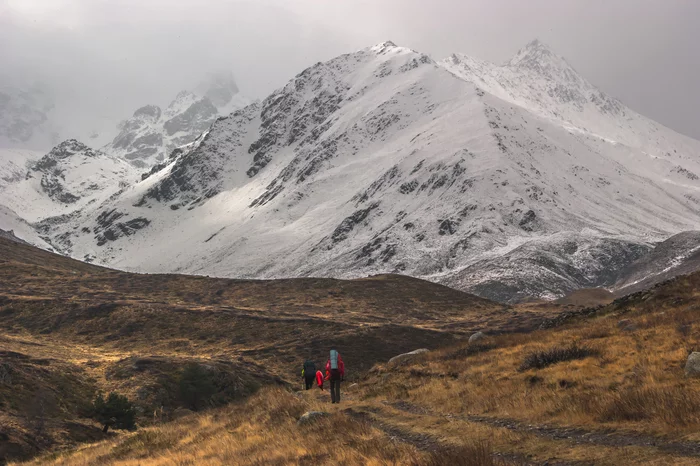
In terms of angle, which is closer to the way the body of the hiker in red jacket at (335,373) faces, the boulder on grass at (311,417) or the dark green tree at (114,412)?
the dark green tree

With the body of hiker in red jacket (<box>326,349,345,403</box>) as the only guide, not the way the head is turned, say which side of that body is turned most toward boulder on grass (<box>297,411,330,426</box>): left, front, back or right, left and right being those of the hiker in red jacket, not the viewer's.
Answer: back

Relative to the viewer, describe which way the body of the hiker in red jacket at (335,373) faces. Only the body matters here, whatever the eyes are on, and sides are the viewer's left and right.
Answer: facing away from the viewer

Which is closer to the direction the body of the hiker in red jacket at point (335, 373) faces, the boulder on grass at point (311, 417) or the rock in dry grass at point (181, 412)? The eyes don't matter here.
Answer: the rock in dry grass

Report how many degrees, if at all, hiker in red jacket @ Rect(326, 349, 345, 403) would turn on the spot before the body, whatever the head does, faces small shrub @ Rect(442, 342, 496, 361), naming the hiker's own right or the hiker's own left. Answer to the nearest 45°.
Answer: approximately 45° to the hiker's own right
